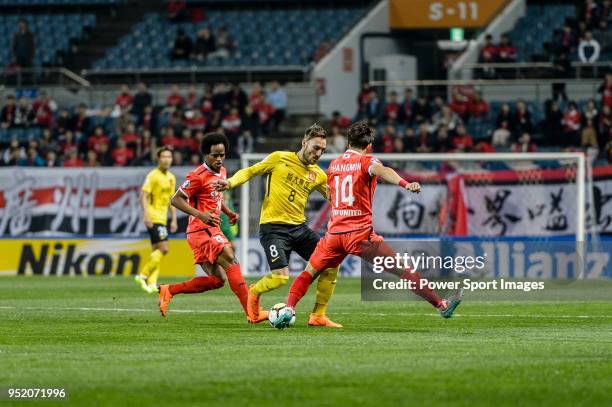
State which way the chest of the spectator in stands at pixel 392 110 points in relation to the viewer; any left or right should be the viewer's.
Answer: facing the viewer

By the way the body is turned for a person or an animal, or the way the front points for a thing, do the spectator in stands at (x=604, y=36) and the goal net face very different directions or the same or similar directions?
same or similar directions

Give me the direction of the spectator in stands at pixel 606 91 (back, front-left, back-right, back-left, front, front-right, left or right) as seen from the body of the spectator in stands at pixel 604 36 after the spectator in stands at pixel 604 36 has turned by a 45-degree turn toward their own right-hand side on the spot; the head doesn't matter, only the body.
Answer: front-left

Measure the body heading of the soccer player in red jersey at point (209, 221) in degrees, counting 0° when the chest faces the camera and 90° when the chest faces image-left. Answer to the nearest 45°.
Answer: approximately 315°

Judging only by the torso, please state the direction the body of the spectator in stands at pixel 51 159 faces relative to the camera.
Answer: toward the camera

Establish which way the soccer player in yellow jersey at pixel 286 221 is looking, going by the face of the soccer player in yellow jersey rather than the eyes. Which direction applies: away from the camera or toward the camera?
toward the camera

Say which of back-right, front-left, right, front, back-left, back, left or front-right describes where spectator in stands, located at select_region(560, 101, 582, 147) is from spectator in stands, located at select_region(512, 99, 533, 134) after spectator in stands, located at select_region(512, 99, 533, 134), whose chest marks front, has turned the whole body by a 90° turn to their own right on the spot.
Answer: back

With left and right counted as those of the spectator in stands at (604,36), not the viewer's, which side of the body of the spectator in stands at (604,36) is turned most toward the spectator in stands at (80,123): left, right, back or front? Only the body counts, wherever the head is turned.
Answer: right

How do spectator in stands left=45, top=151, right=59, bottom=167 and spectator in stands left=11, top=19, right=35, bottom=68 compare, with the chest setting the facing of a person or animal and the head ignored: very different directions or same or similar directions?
same or similar directions

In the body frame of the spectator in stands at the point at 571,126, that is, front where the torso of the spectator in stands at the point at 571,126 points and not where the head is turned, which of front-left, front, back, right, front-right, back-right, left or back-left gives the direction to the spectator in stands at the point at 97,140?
right

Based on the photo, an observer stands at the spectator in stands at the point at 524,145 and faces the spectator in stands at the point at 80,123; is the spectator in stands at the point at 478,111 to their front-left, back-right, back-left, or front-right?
front-right

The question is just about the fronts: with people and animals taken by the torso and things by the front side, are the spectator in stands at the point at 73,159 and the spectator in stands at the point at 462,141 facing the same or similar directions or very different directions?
same or similar directions

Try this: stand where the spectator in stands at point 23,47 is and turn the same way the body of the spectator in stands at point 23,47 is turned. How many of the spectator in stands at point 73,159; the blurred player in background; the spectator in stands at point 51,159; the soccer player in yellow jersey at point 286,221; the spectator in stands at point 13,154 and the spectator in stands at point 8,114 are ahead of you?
6

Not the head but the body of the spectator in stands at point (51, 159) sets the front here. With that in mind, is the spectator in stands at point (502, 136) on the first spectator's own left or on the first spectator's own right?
on the first spectator's own left

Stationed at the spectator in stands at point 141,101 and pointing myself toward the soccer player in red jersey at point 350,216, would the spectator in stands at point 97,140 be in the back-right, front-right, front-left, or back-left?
front-right

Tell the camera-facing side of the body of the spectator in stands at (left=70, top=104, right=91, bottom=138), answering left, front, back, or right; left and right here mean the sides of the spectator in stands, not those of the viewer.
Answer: front

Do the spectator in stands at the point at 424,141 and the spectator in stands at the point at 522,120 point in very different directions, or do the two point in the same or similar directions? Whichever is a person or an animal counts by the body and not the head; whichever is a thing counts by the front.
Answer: same or similar directions
